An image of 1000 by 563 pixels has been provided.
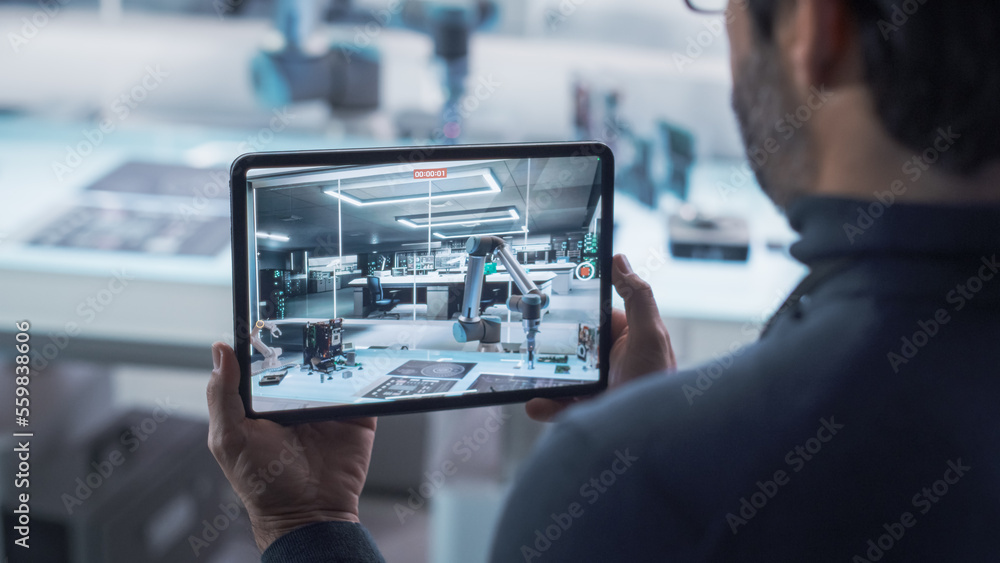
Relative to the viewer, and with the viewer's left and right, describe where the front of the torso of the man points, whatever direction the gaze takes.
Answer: facing away from the viewer and to the left of the viewer

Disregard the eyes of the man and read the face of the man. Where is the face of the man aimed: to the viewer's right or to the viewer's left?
to the viewer's left
